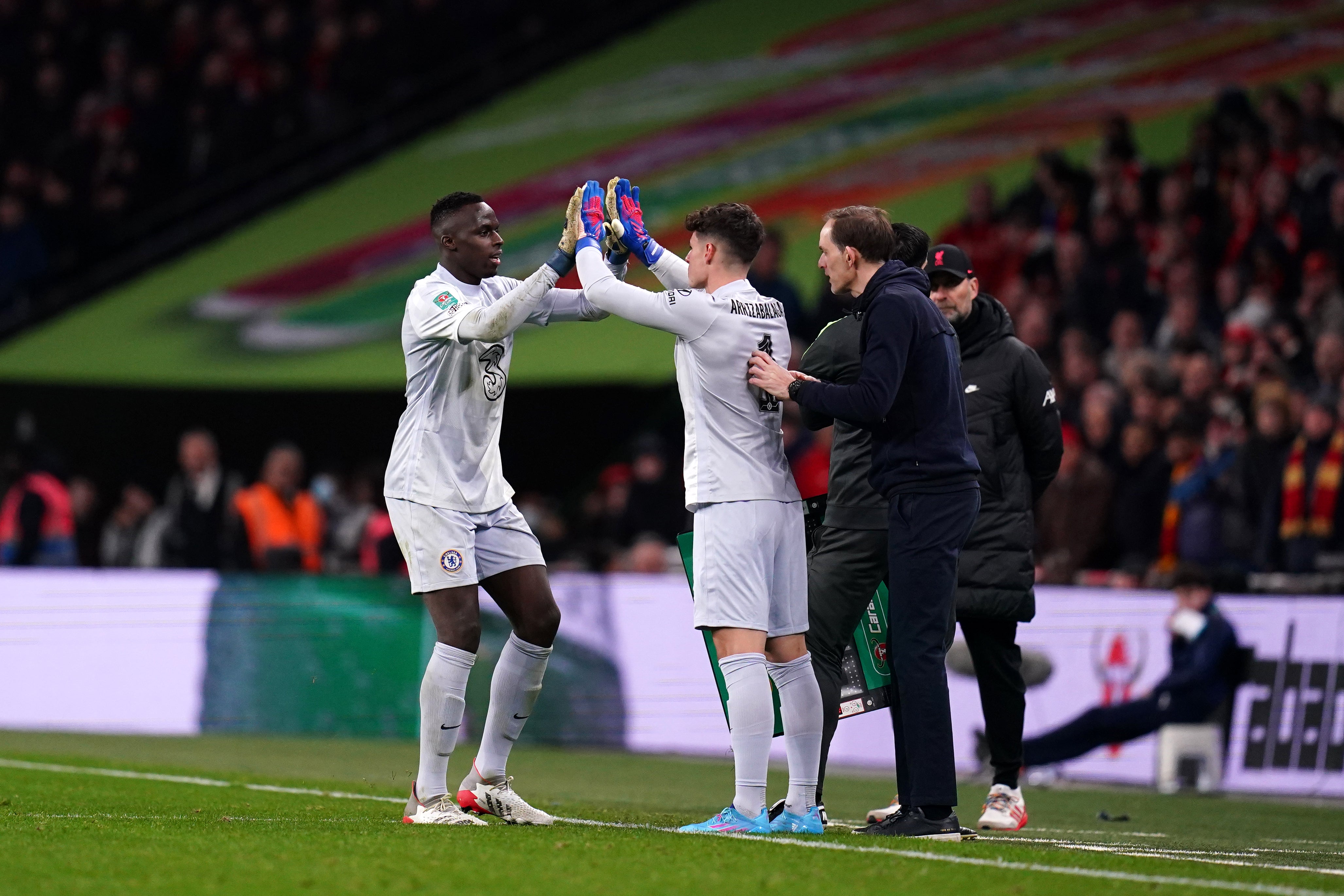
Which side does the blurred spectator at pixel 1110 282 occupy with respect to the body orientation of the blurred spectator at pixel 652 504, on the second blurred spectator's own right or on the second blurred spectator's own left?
on the second blurred spectator's own left

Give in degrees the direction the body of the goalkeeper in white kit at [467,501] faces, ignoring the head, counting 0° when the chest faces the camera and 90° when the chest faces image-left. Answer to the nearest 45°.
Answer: approximately 315°

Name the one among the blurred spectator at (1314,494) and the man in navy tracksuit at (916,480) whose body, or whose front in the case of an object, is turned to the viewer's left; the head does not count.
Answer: the man in navy tracksuit

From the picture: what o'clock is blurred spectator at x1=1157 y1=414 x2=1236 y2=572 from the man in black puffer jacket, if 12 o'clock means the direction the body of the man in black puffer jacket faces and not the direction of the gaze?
The blurred spectator is roughly at 5 o'clock from the man in black puffer jacket.

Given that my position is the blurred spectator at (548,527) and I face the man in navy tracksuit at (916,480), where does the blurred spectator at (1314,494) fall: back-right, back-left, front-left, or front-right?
front-left

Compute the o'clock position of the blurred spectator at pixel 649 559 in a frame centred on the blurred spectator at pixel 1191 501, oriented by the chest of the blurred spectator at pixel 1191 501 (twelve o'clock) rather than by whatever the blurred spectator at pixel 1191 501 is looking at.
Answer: the blurred spectator at pixel 649 559 is roughly at 2 o'clock from the blurred spectator at pixel 1191 501.

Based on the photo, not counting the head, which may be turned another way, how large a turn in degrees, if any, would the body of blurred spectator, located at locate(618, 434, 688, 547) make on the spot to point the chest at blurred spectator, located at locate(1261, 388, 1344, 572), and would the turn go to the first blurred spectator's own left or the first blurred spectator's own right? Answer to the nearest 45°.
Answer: approximately 45° to the first blurred spectator's own left

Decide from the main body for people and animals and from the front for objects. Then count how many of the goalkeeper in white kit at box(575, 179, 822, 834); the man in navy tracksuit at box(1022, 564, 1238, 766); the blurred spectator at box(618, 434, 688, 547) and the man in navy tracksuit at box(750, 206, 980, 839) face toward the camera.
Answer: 1

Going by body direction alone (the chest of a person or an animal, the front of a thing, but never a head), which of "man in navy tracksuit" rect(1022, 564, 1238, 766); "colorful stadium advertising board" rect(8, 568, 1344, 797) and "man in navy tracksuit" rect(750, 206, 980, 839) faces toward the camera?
the colorful stadium advertising board

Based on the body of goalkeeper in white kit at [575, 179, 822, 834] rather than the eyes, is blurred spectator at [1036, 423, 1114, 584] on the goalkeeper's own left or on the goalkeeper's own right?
on the goalkeeper's own right

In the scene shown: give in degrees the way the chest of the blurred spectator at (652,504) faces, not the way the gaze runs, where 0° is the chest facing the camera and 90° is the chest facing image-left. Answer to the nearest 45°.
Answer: approximately 0°

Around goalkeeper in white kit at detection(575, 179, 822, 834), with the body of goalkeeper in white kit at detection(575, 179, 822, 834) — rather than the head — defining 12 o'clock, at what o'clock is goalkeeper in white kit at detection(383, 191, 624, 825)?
goalkeeper in white kit at detection(383, 191, 624, 825) is roughly at 11 o'clock from goalkeeper in white kit at detection(575, 179, 822, 834).

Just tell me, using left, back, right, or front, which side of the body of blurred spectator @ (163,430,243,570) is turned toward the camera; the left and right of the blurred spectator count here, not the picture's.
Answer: front

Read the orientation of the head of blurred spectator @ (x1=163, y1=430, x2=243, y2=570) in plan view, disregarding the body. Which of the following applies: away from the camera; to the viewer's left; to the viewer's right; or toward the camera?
toward the camera

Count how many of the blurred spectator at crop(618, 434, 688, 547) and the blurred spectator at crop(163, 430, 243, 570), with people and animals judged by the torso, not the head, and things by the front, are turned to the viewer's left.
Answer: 0

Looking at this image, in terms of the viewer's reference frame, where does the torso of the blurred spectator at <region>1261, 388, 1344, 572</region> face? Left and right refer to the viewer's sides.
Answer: facing the viewer

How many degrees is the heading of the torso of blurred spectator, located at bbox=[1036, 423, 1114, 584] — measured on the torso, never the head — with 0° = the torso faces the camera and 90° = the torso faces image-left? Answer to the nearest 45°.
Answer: approximately 45°

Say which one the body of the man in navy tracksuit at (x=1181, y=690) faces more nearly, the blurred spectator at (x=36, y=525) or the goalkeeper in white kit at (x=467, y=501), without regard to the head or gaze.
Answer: the blurred spectator

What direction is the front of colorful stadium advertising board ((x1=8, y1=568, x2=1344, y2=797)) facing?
toward the camera

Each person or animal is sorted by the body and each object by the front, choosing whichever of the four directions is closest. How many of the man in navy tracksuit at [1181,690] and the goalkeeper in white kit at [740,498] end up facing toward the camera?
0

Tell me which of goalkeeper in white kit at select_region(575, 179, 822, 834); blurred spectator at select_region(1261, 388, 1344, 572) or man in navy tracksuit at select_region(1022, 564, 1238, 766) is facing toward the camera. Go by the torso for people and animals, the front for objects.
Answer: the blurred spectator

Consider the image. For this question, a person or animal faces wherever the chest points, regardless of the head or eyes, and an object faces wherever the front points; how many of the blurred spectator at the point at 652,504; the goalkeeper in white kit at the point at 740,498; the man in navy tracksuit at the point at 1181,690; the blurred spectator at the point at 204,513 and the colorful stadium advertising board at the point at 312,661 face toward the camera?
3
